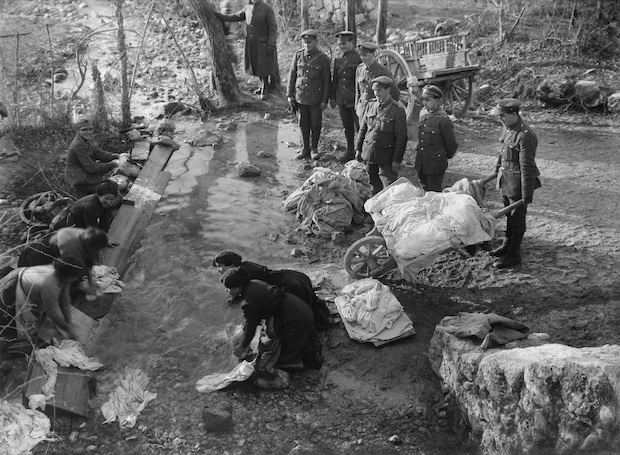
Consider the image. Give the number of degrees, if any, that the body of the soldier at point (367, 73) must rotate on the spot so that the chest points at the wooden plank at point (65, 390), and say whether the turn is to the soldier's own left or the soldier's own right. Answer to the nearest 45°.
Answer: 0° — they already face it

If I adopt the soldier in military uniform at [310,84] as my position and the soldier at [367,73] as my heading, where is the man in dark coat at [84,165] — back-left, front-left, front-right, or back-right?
back-right

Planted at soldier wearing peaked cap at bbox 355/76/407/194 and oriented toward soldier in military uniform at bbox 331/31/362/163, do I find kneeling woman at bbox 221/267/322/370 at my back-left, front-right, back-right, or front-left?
back-left

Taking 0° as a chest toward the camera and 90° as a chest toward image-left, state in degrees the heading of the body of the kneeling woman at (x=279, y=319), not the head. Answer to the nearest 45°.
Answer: approximately 90°

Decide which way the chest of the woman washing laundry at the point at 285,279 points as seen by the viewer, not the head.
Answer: to the viewer's left

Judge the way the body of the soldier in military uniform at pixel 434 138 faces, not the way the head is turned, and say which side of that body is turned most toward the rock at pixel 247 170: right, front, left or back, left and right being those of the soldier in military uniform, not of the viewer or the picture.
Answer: right

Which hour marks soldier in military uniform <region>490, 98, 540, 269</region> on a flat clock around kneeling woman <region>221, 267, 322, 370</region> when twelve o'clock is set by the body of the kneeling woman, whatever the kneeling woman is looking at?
The soldier in military uniform is roughly at 5 o'clock from the kneeling woman.

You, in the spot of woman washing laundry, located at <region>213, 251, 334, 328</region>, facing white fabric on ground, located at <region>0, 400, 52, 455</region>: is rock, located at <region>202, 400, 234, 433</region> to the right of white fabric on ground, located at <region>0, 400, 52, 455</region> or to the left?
left

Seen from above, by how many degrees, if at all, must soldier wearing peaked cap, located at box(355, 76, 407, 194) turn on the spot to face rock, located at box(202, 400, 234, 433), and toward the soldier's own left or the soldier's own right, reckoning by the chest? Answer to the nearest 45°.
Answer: approximately 45° to the soldier's own left

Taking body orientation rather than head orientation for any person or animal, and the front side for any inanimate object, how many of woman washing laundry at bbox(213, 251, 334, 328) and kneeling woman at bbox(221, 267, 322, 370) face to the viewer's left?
2

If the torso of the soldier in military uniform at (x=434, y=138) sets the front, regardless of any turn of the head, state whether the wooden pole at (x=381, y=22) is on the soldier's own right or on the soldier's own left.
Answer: on the soldier's own right
